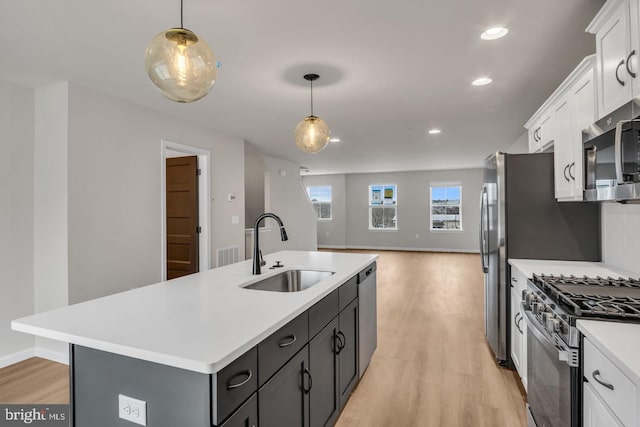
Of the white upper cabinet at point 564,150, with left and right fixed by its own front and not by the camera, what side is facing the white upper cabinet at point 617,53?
left

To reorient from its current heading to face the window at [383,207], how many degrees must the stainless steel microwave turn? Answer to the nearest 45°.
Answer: approximately 90° to its right

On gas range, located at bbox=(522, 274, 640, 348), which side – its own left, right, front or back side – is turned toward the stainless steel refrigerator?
right

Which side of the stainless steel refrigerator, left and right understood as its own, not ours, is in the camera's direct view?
left

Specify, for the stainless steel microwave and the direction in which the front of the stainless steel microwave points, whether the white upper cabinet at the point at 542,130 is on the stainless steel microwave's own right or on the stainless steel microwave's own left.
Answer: on the stainless steel microwave's own right

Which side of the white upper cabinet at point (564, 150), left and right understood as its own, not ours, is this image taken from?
left

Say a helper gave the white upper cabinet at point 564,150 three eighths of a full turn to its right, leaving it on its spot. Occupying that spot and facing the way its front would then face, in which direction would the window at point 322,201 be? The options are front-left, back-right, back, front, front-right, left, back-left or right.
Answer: left

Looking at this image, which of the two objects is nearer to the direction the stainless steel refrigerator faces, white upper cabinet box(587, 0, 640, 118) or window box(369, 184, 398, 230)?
the window

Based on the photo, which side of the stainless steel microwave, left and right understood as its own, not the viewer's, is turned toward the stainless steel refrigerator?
right

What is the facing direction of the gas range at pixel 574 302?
to the viewer's left

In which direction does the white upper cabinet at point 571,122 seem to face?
to the viewer's left

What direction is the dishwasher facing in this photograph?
to the viewer's right

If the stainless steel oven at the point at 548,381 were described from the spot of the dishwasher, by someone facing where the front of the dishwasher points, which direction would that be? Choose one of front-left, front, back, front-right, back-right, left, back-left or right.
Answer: front-right

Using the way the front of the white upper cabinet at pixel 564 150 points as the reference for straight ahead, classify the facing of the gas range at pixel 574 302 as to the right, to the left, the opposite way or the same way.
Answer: the same way

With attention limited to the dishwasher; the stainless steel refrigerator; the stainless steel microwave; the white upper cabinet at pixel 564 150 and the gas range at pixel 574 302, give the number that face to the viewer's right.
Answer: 1

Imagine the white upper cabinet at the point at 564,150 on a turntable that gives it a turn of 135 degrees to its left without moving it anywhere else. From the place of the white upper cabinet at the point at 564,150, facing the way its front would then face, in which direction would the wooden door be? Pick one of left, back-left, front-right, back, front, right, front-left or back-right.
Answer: back-right

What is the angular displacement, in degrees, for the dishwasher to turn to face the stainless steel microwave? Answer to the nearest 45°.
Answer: approximately 45° to its right

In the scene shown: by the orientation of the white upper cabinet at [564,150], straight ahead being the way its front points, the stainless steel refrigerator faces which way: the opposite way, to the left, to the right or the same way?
the same way

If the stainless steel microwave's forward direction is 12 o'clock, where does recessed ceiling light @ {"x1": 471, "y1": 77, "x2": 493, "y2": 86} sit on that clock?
The recessed ceiling light is roughly at 3 o'clock from the stainless steel microwave.
